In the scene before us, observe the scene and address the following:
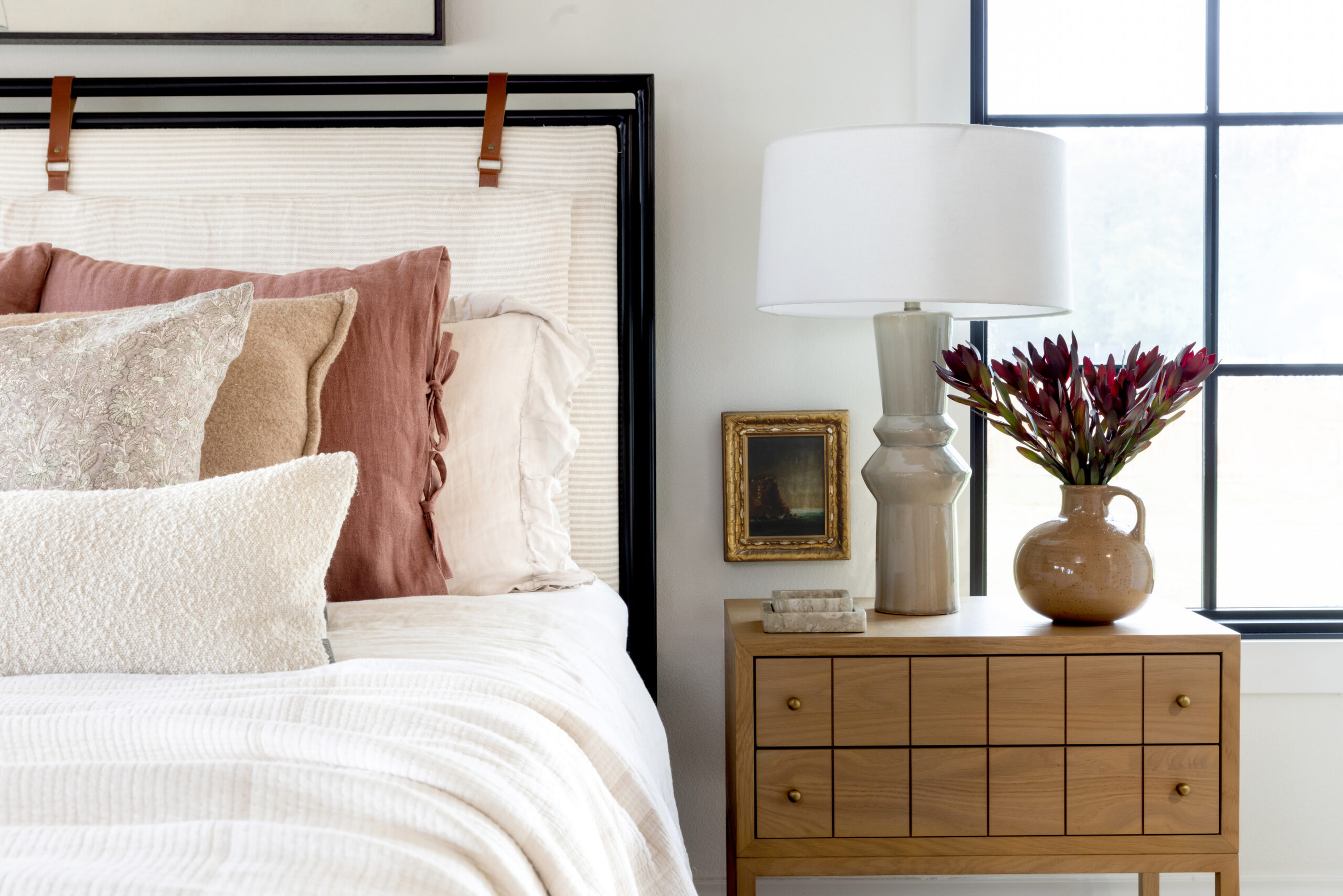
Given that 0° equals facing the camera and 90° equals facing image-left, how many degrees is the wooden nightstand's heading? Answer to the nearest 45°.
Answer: approximately 0°

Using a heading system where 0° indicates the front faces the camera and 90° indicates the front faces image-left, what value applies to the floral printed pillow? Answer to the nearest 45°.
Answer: approximately 0°

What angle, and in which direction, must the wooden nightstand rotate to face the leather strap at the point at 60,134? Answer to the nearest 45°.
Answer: approximately 90° to its right

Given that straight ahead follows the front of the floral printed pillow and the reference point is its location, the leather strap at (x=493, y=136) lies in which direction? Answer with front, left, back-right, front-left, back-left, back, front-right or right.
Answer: back-left

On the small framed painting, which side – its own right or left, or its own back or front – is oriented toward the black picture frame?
right

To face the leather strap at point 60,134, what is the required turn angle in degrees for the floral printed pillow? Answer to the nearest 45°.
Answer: approximately 180°

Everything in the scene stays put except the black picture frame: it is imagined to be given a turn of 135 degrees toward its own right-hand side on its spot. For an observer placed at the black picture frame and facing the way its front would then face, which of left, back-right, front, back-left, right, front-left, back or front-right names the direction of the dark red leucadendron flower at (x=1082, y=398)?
back
